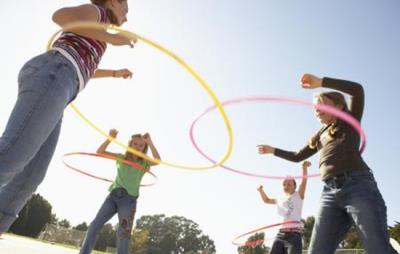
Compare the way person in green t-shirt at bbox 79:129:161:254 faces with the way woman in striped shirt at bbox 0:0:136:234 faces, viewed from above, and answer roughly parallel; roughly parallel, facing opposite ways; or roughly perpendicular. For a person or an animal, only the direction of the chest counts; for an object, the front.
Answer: roughly perpendicular

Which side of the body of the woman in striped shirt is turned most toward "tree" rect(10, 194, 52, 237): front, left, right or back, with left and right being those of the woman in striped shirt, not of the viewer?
left

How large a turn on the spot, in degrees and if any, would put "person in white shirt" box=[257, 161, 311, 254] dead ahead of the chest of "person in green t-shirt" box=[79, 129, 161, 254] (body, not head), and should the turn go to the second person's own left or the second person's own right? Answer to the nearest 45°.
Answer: approximately 90° to the second person's own left

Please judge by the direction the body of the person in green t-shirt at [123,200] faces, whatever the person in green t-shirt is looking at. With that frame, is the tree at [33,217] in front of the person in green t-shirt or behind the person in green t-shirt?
behind

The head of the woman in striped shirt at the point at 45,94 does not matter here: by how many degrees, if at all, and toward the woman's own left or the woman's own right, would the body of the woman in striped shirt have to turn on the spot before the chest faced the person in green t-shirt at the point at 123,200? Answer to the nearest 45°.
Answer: approximately 45° to the woman's own left

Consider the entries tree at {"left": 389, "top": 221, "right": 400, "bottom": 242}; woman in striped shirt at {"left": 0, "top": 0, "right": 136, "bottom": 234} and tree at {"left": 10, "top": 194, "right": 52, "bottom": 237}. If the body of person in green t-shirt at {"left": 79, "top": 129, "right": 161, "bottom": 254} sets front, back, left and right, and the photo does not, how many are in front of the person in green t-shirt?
1

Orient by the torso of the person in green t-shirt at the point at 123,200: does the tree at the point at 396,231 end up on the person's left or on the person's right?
on the person's left

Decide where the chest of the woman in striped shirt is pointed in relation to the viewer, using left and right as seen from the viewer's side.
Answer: facing to the right of the viewer

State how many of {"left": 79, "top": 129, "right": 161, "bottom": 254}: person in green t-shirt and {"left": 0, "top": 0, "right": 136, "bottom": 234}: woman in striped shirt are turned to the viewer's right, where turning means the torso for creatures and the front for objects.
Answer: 1

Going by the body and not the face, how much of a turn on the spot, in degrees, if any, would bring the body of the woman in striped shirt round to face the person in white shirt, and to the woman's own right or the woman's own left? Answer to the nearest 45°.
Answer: approximately 45° to the woman's own left

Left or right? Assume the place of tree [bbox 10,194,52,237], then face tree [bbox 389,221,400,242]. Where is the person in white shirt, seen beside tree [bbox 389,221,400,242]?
right

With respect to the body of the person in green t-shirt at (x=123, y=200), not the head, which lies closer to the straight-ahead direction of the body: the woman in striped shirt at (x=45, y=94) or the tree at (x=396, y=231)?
the woman in striped shirt

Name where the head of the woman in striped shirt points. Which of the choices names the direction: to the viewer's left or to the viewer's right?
to the viewer's right

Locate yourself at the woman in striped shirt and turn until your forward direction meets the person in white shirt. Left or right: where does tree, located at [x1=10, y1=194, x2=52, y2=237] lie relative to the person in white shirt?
left

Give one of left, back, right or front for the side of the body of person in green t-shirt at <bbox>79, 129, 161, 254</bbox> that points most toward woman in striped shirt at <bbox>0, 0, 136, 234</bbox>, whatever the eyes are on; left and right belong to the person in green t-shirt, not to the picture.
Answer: front

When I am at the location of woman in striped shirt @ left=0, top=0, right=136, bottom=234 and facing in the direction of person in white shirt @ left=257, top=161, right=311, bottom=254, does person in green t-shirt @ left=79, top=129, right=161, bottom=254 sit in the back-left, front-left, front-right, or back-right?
front-left

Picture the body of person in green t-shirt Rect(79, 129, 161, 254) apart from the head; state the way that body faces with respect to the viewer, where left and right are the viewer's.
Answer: facing the viewer

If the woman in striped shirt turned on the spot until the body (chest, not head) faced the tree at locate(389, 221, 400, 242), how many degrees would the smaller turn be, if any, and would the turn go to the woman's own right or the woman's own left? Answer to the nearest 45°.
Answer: approximately 45° to the woman's own left
